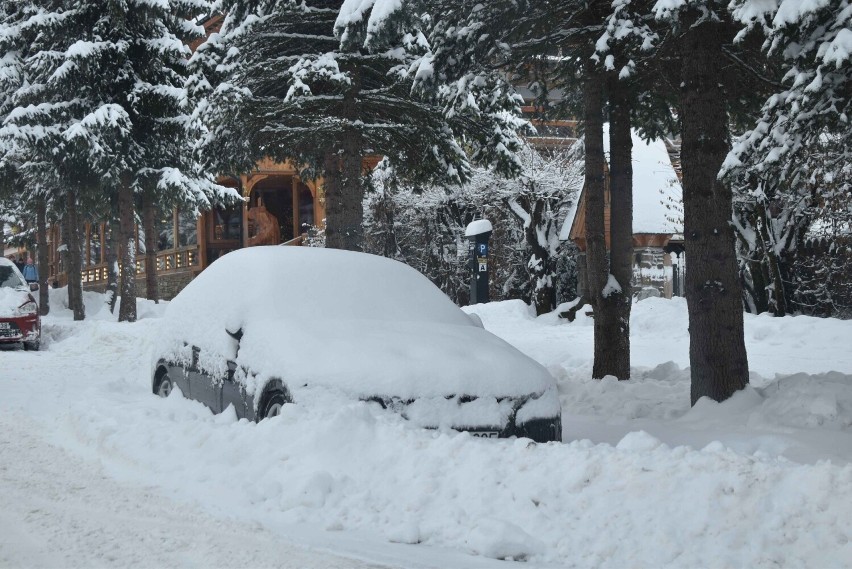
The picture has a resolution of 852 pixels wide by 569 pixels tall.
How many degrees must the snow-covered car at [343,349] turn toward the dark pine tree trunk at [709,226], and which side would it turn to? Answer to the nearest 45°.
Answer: approximately 45° to its left

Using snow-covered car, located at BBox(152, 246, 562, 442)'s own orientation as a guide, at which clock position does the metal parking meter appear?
The metal parking meter is roughly at 8 o'clock from the snow-covered car.

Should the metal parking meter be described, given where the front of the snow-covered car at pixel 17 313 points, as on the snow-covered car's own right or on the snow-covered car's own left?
on the snow-covered car's own left

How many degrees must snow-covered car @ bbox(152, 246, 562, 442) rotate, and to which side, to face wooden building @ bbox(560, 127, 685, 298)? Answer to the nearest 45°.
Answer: approximately 90° to its left

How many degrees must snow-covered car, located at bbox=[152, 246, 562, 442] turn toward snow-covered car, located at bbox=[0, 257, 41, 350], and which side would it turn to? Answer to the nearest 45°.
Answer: approximately 180°

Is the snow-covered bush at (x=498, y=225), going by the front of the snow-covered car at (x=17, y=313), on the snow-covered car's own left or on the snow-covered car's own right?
on the snow-covered car's own left

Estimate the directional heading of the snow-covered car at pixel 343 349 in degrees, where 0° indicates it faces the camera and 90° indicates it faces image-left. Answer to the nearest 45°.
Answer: approximately 315°

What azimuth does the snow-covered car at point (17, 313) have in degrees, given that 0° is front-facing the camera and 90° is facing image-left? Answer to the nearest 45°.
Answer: approximately 0°
